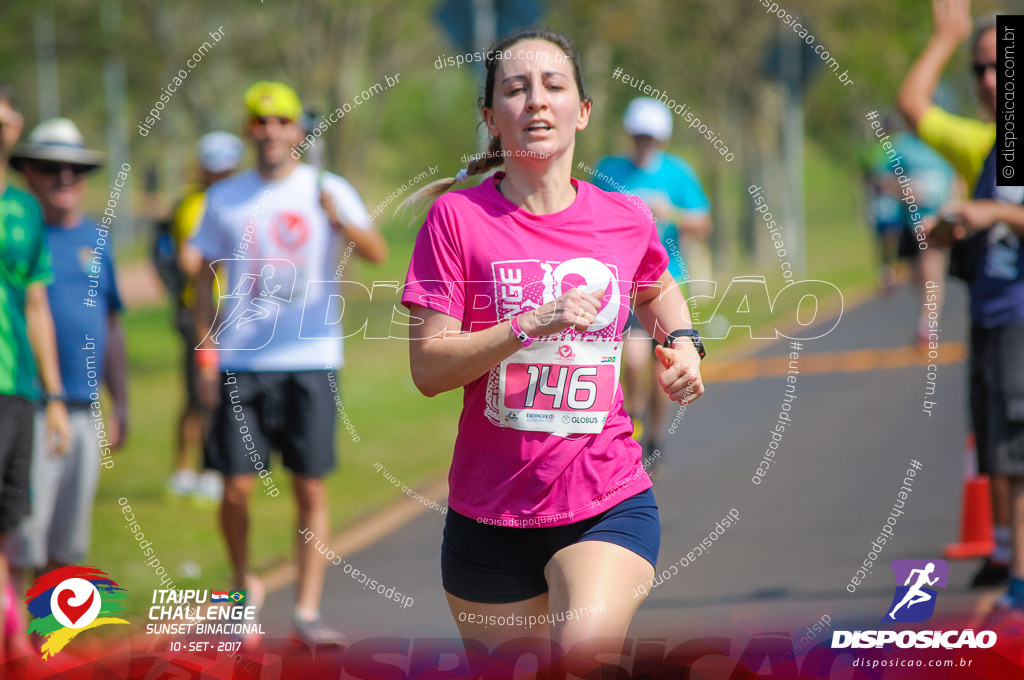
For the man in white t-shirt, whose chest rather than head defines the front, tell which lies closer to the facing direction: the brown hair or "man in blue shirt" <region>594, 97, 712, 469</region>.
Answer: the brown hair

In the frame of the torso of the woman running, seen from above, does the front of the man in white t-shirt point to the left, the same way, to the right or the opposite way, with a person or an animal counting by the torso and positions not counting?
the same way

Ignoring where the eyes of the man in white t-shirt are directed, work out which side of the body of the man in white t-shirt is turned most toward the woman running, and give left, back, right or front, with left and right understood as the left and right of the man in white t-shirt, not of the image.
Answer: front

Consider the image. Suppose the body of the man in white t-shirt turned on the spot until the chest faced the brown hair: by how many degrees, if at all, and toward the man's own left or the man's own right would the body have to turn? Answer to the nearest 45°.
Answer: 0° — they already face it

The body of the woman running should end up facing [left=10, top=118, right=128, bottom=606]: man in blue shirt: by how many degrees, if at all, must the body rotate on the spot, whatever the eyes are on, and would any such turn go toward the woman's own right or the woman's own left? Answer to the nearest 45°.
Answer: approximately 135° to the woman's own right

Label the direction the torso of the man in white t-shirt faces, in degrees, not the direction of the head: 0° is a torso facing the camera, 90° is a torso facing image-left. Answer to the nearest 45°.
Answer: approximately 0°

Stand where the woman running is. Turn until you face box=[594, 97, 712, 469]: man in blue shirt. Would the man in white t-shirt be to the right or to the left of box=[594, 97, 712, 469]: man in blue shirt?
left

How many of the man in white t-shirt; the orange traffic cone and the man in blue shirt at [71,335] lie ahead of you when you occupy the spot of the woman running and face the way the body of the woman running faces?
0

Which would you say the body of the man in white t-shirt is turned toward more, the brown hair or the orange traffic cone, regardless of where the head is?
the brown hair

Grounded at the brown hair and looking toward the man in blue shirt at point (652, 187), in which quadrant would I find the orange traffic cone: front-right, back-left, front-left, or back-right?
front-right

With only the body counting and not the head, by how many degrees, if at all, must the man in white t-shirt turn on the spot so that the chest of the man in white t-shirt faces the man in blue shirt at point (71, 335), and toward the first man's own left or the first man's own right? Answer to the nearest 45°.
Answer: approximately 90° to the first man's own right

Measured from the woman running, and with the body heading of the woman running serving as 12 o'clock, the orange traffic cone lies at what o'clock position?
The orange traffic cone is roughly at 7 o'clock from the woman running.

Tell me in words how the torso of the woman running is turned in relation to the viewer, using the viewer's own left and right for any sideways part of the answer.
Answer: facing the viewer

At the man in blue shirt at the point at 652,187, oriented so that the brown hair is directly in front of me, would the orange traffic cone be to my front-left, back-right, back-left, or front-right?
front-left

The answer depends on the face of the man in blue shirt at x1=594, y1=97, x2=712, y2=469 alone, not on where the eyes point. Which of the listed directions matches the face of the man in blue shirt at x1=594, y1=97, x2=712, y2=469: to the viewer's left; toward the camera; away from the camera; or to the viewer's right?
toward the camera

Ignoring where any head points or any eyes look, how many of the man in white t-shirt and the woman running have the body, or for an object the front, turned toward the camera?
2

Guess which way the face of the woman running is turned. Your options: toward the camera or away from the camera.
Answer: toward the camera
